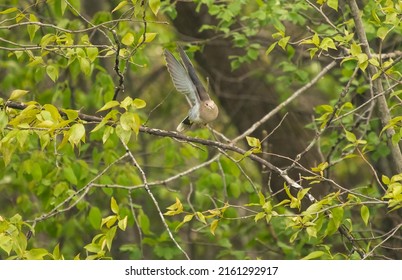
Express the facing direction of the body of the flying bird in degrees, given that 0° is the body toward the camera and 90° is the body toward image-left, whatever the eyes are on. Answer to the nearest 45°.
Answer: approximately 315°
